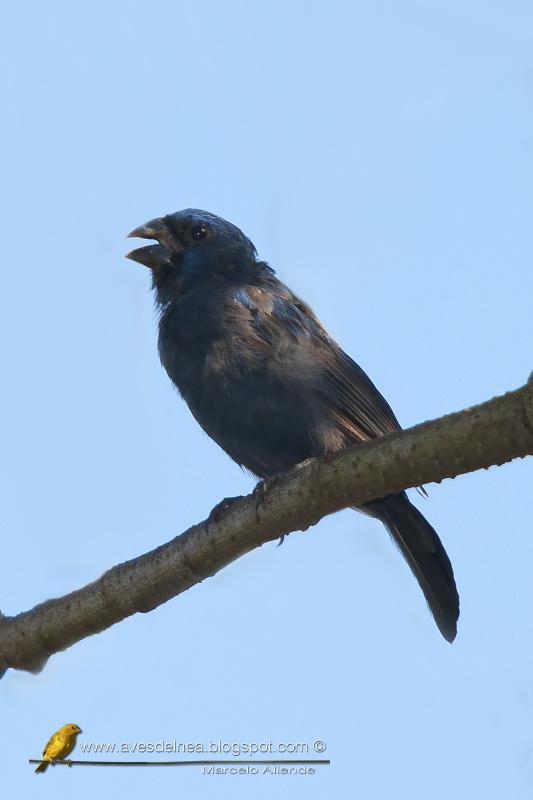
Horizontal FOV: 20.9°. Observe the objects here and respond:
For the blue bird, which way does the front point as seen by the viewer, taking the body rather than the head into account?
to the viewer's left
